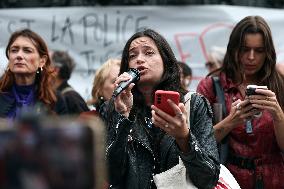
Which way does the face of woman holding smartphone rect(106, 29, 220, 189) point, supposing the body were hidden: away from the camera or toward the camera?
toward the camera

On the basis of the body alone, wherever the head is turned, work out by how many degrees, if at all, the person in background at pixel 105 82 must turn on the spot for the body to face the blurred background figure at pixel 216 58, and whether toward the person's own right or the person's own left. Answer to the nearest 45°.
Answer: approximately 45° to the person's own left

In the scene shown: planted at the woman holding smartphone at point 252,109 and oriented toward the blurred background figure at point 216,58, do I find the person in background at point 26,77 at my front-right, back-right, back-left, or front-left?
front-left

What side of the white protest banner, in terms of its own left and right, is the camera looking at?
front

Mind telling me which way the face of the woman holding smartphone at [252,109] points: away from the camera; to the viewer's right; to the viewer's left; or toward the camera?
toward the camera

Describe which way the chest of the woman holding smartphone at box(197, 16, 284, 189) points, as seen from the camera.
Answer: toward the camera

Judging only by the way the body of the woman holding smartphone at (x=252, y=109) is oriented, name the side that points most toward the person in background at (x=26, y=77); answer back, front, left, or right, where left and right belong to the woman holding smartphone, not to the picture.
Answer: right
